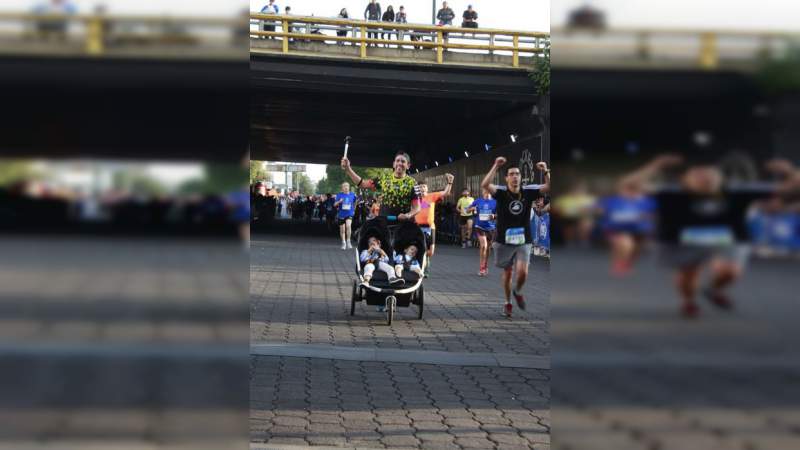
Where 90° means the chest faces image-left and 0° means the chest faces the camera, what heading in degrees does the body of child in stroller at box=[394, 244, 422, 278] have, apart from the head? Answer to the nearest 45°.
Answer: approximately 0°

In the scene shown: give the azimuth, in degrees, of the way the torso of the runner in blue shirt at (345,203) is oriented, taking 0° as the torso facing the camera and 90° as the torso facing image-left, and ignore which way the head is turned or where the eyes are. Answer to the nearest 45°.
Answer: approximately 0°

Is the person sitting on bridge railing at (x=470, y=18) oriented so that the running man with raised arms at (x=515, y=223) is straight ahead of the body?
yes

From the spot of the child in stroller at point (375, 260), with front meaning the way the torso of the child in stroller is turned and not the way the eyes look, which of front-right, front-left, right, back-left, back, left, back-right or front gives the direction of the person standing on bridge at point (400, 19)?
back

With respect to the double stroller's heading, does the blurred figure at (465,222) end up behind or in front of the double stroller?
behind

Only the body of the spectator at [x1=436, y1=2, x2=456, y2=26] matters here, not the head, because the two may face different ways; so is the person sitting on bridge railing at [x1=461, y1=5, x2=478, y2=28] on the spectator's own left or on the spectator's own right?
on the spectator's own left

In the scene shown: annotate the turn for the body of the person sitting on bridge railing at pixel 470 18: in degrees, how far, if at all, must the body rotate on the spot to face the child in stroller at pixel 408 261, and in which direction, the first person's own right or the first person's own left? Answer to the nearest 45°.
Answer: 0° — they already face them
